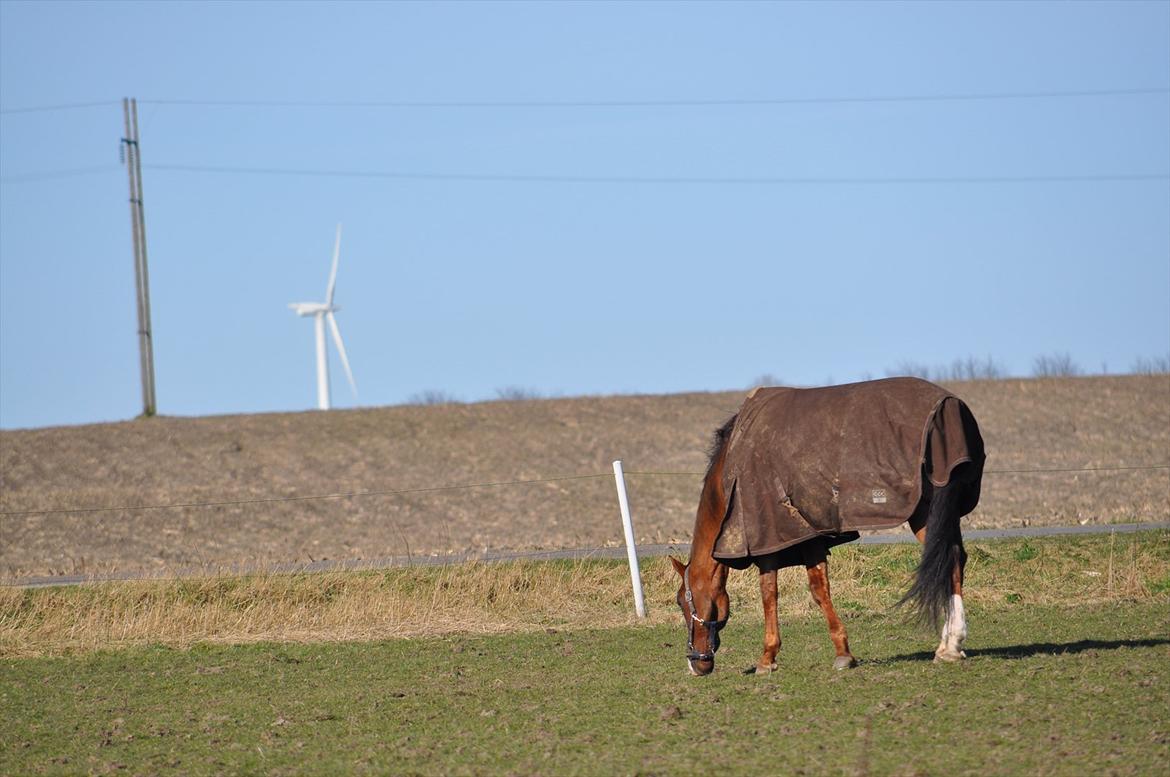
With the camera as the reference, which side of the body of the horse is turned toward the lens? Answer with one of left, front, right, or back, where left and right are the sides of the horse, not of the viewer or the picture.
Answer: left

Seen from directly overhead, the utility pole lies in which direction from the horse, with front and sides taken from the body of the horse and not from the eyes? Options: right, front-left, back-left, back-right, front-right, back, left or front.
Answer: front-right
